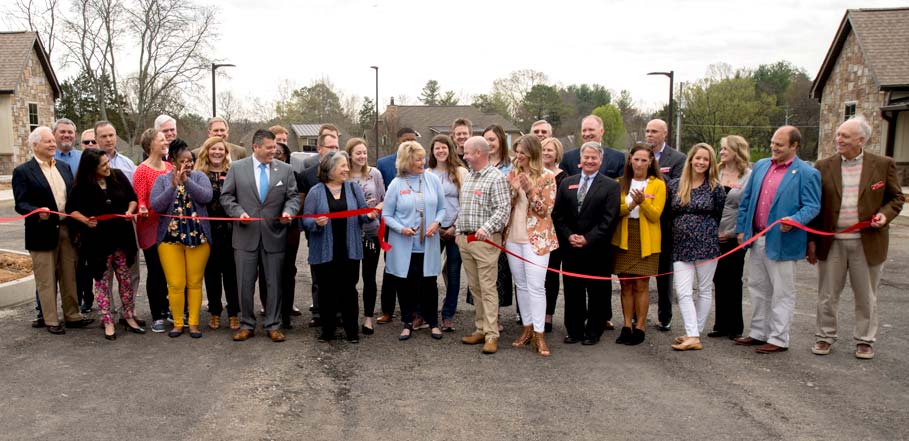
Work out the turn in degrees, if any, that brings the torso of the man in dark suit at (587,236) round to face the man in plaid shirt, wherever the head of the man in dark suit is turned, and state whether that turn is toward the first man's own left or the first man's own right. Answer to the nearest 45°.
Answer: approximately 90° to the first man's own right

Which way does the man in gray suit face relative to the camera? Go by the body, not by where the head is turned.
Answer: toward the camera

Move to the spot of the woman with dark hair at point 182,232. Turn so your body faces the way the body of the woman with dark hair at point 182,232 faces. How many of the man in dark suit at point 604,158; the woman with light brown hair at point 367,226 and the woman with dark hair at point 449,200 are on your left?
3

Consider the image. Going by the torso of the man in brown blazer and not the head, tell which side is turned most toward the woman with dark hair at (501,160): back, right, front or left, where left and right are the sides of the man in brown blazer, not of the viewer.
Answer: right

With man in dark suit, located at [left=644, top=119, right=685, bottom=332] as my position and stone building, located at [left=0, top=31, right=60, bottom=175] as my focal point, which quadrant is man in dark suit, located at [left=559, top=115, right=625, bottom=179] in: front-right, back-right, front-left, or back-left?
front-left

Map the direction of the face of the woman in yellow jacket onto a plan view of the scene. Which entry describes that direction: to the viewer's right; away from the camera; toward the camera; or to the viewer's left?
toward the camera

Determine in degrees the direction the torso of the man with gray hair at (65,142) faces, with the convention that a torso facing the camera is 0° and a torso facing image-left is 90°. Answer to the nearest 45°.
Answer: approximately 0°

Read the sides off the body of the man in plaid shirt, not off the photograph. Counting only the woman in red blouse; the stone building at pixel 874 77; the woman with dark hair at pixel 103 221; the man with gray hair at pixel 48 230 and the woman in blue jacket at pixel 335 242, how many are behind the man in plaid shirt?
1

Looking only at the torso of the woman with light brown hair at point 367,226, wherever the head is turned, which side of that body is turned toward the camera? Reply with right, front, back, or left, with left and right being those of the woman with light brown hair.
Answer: front

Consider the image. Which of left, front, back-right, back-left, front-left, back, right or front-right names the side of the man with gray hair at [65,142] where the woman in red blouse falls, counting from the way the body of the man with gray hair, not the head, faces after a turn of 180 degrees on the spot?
back-right

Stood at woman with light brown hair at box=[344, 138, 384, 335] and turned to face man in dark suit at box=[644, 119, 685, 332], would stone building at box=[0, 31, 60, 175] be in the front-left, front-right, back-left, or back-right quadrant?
back-left

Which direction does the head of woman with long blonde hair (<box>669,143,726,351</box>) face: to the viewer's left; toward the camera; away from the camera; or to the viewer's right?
toward the camera

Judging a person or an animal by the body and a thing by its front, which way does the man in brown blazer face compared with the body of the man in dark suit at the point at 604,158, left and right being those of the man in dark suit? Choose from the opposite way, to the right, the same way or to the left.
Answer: the same way

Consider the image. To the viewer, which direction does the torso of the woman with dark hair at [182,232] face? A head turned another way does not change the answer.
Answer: toward the camera
